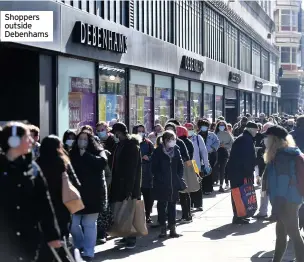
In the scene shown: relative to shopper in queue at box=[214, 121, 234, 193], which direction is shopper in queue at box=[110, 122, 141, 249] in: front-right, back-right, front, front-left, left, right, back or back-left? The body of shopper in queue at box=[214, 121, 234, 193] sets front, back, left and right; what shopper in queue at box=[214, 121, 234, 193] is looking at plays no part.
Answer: front

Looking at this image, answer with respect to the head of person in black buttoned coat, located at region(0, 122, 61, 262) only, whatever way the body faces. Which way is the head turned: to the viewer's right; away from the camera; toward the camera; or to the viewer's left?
to the viewer's right

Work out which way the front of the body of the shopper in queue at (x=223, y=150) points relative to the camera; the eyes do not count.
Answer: toward the camera

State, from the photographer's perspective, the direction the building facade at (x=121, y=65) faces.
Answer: facing the viewer and to the right of the viewer

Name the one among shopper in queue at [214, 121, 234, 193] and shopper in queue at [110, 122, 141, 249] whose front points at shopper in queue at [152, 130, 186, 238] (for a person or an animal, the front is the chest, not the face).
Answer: shopper in queue at [214, 121, 234, 193]

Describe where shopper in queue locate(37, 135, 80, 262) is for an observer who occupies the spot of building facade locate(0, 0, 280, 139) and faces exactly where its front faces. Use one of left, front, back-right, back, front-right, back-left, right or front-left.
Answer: front-right

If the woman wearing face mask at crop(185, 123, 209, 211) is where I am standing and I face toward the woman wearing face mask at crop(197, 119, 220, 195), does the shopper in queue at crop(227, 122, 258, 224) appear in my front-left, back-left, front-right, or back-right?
back-right

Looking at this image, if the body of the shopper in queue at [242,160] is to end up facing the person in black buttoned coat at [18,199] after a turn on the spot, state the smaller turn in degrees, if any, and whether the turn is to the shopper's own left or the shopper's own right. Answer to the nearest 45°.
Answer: approximately 90° to the shopper's own right
